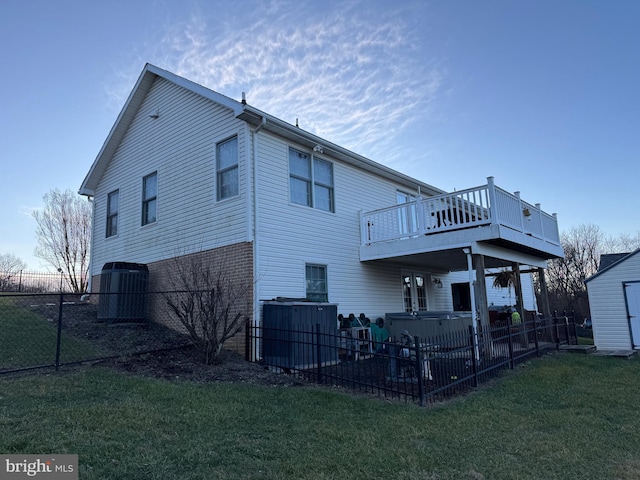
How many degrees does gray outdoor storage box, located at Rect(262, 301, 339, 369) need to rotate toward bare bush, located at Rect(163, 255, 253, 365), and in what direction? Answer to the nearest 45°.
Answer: approximately 135° to its right

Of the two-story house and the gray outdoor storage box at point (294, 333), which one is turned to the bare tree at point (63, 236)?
the two-story house

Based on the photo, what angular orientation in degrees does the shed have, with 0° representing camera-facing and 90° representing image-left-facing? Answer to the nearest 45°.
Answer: approximately 0°

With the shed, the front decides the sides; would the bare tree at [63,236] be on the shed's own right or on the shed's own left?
on the shed's own right

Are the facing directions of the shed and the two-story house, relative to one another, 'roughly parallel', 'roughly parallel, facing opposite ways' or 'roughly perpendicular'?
roughly perpendicular

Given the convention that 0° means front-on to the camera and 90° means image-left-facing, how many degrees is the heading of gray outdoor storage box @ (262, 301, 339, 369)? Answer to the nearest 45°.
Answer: approximately 315°

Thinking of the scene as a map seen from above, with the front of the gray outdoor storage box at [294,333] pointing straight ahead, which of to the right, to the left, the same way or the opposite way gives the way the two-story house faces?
the opposite way

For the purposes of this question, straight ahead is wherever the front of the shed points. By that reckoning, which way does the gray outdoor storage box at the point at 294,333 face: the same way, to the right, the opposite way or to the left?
to the left

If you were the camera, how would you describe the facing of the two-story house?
facing away from the viewer and to the left of the viewer

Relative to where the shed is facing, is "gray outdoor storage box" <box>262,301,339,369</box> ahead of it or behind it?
ahead

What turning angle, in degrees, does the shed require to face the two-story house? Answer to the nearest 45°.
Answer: approximately 45° to its right

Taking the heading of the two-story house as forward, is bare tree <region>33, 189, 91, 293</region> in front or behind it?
in front
